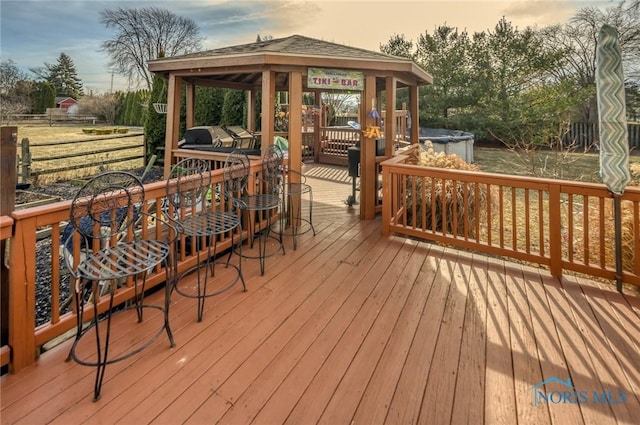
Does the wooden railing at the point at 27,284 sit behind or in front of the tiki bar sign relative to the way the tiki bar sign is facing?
in front

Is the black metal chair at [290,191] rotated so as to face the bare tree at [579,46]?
no

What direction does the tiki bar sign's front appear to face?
toward the camera
